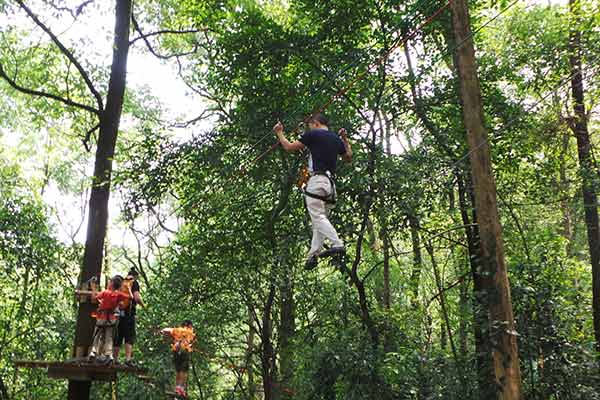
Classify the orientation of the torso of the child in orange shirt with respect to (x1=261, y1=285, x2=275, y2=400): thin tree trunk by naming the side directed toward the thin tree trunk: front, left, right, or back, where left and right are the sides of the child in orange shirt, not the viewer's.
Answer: right

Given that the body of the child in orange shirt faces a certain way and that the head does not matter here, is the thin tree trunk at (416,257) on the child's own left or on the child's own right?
on the child's own right

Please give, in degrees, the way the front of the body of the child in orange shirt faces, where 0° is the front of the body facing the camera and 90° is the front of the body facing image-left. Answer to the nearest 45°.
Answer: approximately 135°

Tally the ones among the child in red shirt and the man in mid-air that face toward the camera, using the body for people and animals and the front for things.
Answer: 0

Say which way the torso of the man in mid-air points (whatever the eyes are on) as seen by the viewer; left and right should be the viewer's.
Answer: facing away from the viewer and to the left of the viewer

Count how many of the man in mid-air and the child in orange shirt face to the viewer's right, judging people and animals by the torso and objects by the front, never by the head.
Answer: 0

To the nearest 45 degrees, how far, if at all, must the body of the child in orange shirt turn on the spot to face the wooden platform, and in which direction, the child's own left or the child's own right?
approximately 90° to the child's own left

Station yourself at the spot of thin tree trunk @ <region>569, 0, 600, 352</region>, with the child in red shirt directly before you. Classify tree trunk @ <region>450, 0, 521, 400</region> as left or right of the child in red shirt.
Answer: left
